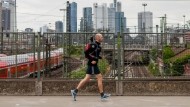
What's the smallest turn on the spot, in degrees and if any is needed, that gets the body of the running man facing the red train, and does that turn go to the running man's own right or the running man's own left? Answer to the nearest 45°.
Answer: approximately 135° to the running man's own left

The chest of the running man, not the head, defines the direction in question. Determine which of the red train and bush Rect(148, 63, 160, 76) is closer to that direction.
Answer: the bush

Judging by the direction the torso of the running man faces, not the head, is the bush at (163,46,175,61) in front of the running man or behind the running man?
in front

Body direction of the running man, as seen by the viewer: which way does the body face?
to the viewer's right

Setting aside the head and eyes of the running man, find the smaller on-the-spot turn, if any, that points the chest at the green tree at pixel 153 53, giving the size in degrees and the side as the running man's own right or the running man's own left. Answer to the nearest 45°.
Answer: approximately 45° to the running man's own left
